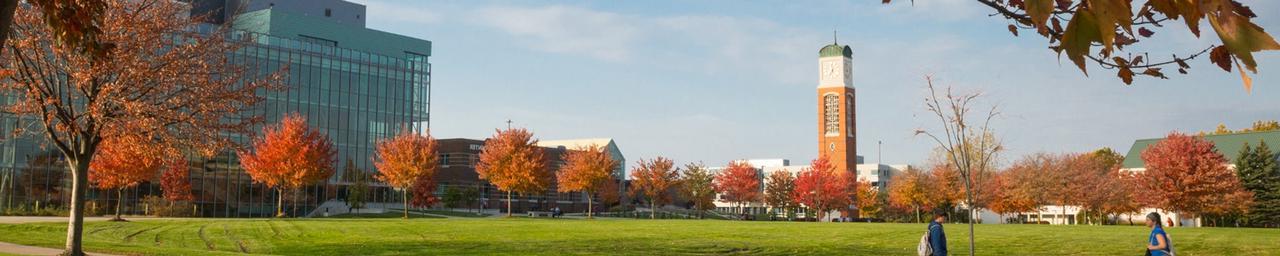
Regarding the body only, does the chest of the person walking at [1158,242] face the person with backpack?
yes

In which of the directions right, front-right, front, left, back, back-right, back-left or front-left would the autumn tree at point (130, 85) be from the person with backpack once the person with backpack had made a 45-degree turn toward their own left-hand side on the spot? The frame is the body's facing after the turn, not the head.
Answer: back-left

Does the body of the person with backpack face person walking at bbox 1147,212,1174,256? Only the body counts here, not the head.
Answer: yes

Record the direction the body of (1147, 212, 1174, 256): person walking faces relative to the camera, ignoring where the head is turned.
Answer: to the viewer's left

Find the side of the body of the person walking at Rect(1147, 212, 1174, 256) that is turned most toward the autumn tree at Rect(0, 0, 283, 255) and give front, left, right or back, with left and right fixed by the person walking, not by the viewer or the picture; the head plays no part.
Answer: front

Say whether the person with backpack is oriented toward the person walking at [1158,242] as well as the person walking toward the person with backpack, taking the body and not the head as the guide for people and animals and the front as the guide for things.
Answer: yes

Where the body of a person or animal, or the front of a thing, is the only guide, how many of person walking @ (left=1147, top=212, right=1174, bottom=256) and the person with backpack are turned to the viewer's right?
1

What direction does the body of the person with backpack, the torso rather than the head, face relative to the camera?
to the viewer's right

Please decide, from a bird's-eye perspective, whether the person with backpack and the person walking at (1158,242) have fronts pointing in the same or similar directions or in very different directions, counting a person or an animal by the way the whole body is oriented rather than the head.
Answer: very different directions
